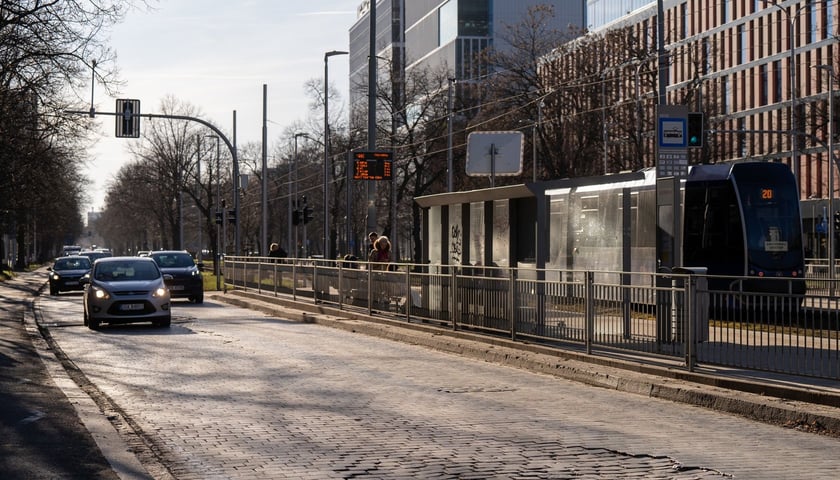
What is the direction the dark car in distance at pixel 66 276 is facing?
toward the camera

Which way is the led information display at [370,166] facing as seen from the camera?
toward the camera

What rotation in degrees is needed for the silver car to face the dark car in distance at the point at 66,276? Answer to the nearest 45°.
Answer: approximately 180°

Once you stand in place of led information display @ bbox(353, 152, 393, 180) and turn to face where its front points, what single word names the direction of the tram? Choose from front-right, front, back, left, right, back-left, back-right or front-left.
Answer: left

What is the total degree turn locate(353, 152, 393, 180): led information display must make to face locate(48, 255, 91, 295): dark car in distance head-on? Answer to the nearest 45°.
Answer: approximately 135° to its right

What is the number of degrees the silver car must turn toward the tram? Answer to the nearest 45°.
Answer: approximately 90° to its left

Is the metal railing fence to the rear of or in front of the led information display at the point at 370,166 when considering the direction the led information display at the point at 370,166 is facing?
in front

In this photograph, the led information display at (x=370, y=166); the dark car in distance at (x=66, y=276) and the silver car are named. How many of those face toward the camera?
3

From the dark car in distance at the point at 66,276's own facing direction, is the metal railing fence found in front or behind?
in front

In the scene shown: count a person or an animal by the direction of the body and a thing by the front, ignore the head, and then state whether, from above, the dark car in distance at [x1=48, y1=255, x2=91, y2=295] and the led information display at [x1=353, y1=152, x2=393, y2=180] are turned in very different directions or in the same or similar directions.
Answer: same or similar directions

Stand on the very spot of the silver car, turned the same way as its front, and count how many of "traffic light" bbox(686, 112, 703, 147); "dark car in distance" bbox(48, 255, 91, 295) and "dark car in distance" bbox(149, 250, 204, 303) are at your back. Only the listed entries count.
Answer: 2

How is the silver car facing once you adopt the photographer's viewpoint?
facing the viewer

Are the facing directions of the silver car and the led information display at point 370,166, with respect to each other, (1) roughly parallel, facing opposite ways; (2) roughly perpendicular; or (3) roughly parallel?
roughly parallel

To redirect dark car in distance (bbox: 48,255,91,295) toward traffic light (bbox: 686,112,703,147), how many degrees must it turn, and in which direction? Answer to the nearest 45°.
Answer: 0° — it already faces it

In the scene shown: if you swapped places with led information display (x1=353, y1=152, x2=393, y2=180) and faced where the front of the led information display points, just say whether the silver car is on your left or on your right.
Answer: on your right

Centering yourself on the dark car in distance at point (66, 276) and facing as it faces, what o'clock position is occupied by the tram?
The tram is roughly at 11 o'clock from the dark car in distance.
